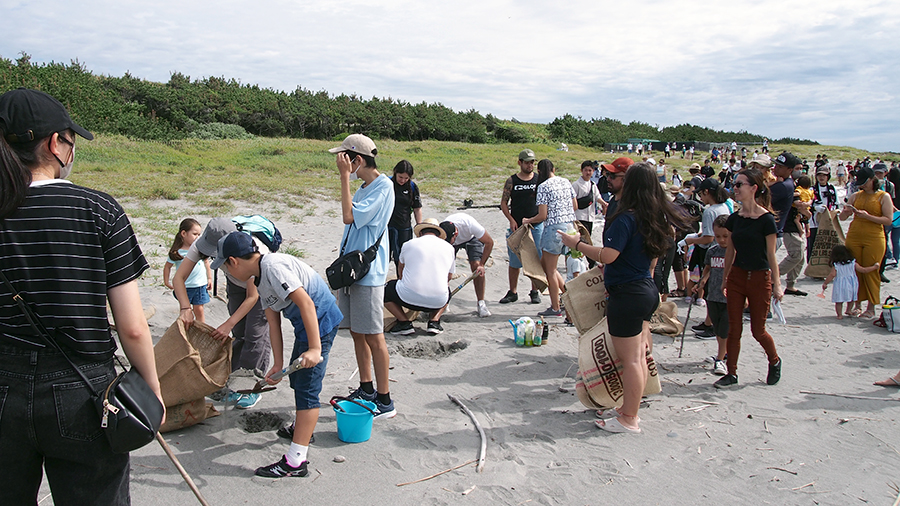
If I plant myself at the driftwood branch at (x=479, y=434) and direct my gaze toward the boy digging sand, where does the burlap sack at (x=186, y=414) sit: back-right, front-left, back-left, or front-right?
front-right

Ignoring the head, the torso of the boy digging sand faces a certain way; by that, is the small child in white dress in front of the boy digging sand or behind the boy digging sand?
behind

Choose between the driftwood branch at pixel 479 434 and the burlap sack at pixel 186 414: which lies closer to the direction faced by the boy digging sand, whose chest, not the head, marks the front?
the burlap sack

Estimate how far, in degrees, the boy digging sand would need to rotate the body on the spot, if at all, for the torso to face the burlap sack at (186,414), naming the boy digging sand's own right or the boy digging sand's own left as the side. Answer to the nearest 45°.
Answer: approximately 45° to the boy digging sand's own right

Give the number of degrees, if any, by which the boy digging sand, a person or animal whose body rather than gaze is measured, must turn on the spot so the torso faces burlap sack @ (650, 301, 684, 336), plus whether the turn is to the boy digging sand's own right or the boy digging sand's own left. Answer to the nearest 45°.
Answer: approximately 135° to the boy digging sand's own right

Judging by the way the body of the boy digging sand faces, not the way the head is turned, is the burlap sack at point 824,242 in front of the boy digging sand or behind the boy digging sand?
behind

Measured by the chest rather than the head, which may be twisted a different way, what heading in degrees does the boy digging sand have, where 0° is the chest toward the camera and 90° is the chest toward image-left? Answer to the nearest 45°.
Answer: approximately 90°

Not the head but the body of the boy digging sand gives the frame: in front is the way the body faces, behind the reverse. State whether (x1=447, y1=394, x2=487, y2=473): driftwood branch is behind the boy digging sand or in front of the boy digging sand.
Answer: behind
